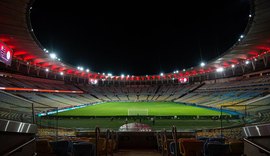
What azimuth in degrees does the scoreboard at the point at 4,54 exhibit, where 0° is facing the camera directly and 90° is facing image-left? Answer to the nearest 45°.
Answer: approximately 315°
